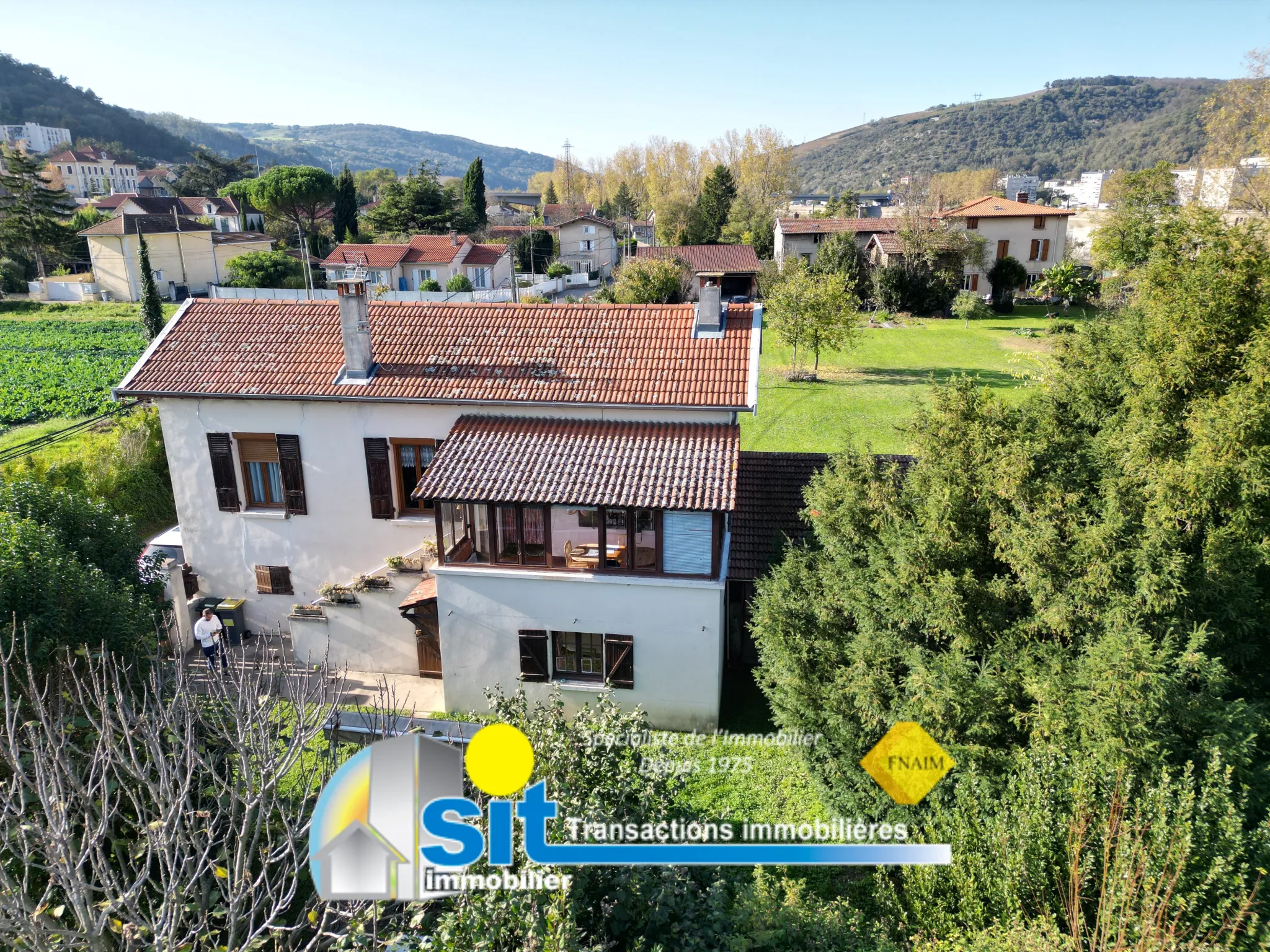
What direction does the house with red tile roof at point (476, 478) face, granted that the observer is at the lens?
facing the viewer

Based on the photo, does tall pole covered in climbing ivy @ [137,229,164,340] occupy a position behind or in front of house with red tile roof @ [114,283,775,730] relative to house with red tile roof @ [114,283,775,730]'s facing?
behind
